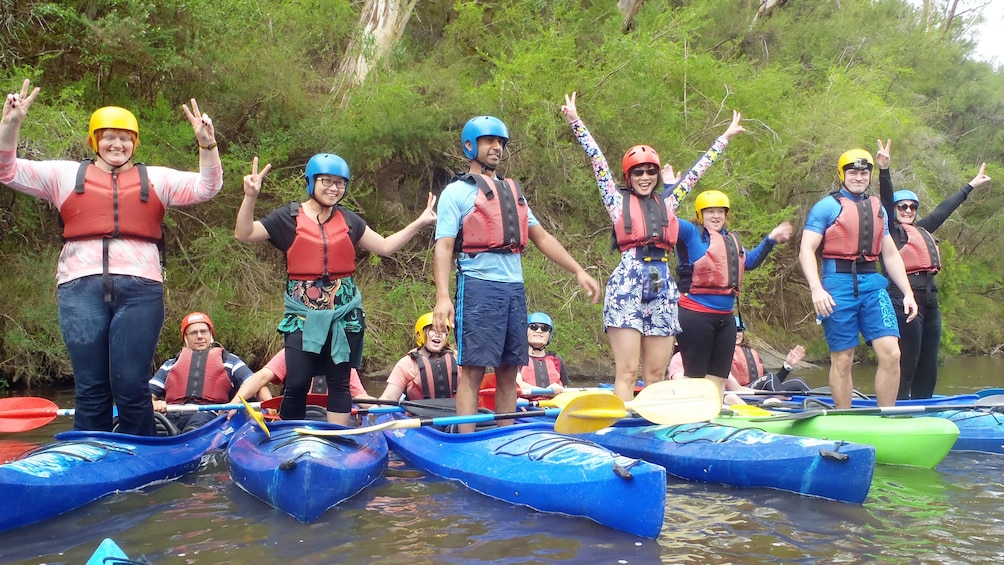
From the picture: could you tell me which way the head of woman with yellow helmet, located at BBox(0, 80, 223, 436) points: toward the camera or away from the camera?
toward the camera

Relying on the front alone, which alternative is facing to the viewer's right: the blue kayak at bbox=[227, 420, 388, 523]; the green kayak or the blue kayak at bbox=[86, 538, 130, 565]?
the green kayak

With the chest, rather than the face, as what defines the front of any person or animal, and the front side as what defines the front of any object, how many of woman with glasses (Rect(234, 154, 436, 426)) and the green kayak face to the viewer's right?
1

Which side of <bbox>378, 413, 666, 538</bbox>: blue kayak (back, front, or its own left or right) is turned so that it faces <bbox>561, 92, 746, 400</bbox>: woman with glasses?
left

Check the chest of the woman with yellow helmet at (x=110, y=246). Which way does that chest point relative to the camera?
toward the camera

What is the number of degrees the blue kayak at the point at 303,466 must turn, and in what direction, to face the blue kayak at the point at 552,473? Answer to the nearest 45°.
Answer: approximately 45° to its left

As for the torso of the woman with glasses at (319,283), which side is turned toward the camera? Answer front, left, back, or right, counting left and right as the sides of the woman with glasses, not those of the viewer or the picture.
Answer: front

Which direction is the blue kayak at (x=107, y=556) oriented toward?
away from the camera

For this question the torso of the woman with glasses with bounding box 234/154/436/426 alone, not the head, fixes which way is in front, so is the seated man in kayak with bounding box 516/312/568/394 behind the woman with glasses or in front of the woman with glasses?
behind

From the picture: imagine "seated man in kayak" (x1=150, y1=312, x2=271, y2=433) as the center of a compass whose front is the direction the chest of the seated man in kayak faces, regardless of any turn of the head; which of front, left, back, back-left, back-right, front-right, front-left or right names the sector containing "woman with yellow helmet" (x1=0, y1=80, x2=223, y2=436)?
front

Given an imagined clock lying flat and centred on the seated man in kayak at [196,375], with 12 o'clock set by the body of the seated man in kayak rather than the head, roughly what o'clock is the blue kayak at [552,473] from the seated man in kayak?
The blue kayak is roughly at 11 o'clock from the seated man in kayak.

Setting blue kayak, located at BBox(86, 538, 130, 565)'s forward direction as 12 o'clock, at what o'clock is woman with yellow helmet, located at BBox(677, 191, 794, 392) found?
The woman with yellow helmet is roughly at 2 o'clock from the blue kayak.

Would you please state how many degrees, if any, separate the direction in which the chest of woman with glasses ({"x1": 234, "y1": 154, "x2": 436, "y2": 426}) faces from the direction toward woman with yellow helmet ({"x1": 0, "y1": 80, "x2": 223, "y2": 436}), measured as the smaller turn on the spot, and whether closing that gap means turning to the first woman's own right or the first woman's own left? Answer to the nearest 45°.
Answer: approximately 90° to the first woman's own right

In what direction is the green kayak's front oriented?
to the viewer's right
